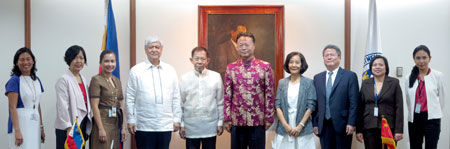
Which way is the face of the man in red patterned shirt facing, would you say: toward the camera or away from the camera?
toward the camera

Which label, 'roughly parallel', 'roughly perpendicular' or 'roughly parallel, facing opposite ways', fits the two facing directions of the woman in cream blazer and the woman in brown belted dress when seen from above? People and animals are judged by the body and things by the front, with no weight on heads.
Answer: roughly parallel

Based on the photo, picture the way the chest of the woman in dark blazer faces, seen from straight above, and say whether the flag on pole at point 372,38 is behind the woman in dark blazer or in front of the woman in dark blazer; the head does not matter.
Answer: behind

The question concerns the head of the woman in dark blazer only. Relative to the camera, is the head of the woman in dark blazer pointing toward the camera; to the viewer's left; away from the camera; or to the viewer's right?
toward the camera

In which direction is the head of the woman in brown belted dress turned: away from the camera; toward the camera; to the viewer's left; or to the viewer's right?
toward the camera

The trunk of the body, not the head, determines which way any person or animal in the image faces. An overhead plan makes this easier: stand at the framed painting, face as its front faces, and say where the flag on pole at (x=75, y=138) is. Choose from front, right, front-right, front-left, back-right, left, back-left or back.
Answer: front-right

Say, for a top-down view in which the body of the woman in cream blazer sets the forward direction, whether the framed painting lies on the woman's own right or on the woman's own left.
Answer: on the woman's own left

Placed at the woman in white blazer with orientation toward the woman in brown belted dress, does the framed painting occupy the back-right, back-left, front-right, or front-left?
front-right

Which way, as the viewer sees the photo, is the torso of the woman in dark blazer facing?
toward the camera

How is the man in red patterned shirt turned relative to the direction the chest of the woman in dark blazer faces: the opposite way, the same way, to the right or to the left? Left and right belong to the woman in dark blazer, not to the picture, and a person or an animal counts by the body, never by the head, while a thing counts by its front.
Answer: the same way

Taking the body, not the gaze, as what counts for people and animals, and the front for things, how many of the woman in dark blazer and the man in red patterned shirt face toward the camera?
2

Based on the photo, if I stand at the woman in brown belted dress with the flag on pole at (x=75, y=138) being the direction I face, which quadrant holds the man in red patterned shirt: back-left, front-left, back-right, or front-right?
back-left

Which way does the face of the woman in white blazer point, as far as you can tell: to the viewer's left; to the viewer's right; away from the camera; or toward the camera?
toward the camera

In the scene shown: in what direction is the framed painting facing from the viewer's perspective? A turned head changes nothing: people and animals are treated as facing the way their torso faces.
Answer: toward the camera

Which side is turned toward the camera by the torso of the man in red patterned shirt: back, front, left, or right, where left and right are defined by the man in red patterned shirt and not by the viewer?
front
